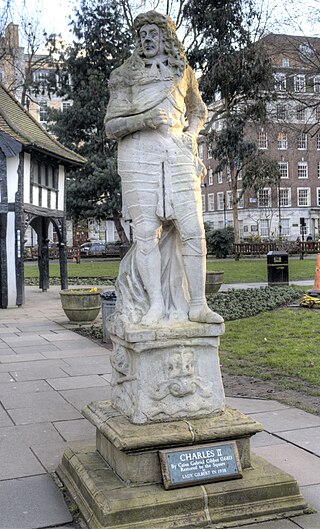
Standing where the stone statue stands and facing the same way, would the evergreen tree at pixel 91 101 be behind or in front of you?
behind

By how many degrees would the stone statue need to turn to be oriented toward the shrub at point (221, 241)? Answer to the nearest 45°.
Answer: approximately 180°

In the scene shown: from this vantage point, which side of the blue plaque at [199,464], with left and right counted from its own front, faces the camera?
front

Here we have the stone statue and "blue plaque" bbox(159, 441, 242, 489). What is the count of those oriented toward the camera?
2

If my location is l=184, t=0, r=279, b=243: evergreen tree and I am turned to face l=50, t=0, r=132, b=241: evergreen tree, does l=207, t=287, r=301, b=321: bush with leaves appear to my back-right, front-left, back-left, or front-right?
back-left

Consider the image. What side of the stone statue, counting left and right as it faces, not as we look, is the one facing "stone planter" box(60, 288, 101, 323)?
back

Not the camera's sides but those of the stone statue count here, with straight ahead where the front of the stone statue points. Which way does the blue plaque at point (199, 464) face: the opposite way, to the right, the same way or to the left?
the same way

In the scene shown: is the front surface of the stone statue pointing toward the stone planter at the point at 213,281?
no

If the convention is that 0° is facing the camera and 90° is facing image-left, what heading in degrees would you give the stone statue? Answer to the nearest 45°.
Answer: approximately 0°

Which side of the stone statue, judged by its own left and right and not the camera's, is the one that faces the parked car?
back

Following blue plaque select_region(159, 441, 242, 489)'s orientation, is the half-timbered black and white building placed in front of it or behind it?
behind

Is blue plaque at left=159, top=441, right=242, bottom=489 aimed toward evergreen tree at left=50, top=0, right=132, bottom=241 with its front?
no

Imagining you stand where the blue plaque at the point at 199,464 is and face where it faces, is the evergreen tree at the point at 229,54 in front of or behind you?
behind

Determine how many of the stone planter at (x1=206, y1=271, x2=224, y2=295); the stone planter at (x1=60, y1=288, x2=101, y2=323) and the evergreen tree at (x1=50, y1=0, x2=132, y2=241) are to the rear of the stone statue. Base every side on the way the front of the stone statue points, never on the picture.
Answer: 3

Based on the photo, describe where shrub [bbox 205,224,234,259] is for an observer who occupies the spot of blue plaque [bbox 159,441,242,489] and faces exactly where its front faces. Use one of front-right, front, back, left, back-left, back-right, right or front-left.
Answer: back
